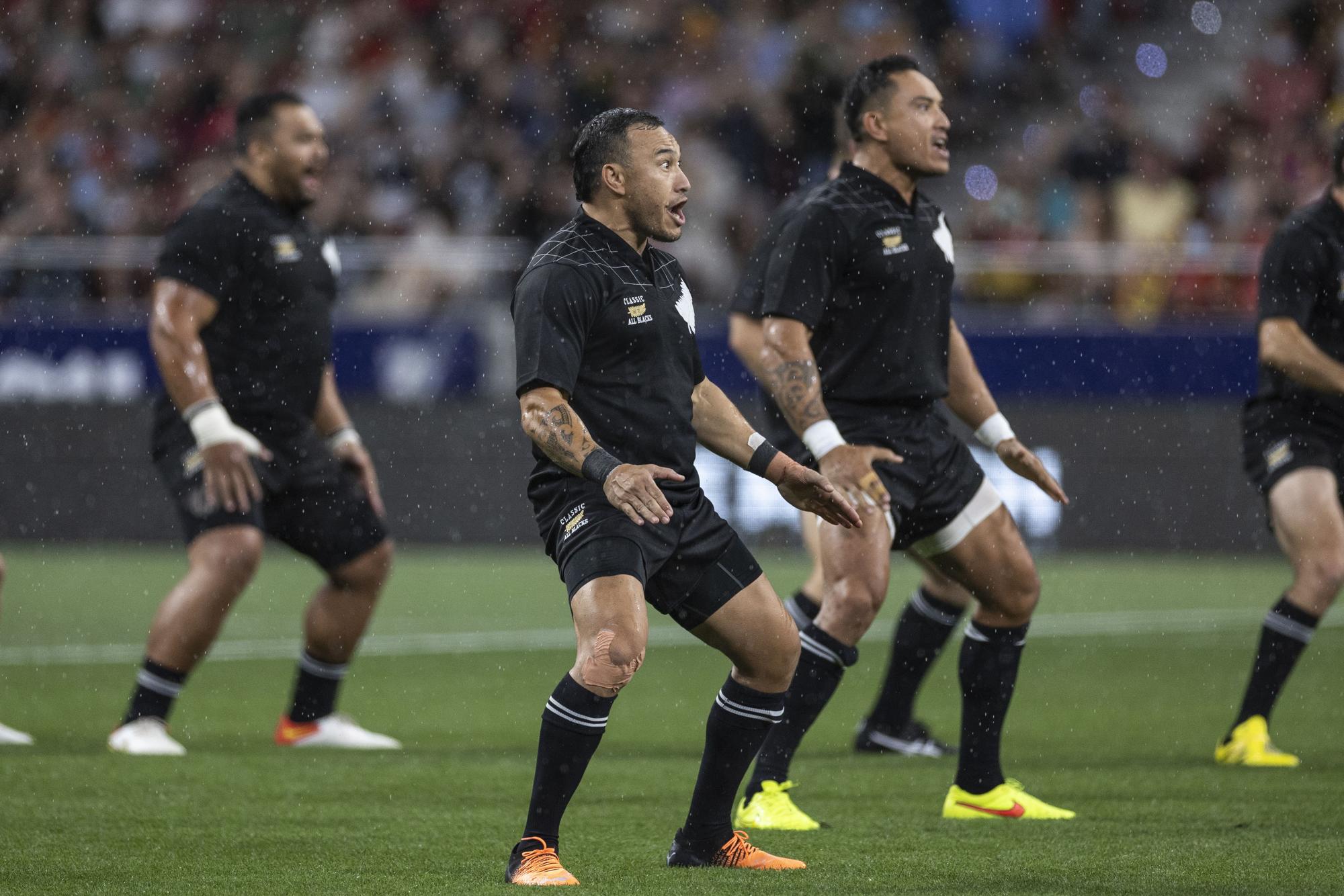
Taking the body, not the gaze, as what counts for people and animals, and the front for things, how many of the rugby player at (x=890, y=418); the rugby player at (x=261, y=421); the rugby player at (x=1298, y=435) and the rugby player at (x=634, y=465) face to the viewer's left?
0

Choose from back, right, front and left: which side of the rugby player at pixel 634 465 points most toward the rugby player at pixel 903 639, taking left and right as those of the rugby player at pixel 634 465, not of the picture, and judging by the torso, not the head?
left

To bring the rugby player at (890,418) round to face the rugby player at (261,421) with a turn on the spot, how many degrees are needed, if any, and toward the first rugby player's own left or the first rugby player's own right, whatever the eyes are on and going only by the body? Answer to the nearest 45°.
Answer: approximately 180°

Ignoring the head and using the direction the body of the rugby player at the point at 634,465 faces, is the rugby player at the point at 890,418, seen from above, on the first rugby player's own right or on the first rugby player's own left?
on the first rugby player's own left

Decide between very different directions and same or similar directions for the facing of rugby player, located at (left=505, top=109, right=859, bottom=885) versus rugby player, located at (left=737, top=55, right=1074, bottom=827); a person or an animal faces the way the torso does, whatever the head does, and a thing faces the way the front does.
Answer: same or similar directions

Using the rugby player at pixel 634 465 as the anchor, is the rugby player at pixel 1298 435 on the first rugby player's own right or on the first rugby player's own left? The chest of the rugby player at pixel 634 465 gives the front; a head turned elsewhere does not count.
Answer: on the first rugby player's own left

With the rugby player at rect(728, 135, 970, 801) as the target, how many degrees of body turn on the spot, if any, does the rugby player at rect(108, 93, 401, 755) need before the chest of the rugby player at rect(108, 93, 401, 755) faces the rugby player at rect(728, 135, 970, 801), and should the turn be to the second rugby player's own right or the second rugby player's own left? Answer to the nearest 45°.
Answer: approximately 45° to the second rugby player's own left

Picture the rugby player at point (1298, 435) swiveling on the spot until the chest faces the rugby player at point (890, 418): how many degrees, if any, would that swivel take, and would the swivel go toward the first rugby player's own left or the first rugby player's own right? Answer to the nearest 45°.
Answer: approximately 90° to the first rugby player's own right

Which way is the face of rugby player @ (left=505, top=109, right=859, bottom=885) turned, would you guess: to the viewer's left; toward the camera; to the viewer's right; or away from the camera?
to the viewer's right

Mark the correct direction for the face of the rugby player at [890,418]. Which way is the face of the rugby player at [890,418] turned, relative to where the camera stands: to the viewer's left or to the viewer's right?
to the viewer's right

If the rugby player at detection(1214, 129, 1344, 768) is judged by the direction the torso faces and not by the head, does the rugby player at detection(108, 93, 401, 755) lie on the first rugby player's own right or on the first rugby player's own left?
on the first rugby player's own right

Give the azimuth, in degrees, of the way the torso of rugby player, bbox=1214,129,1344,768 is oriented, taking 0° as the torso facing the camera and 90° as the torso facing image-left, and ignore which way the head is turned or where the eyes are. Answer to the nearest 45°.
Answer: approximately 315°

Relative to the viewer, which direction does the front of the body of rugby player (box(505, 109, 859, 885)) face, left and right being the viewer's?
facing the viewer and to the right of the viewer

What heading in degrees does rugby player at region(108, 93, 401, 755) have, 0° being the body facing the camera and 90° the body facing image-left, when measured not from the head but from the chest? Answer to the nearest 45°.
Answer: approximately 315°

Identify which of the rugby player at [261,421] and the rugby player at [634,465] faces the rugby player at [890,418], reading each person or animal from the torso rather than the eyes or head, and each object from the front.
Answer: the rugby player at [261,421]
